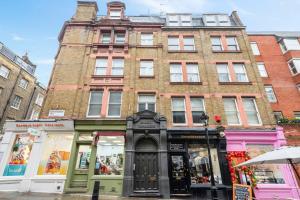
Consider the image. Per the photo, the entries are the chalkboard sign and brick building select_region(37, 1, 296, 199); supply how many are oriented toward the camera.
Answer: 2

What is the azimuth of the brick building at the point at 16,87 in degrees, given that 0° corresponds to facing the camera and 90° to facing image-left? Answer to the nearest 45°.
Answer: approximately 315°

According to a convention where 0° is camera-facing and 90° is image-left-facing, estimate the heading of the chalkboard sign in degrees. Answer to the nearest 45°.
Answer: approximately 0°

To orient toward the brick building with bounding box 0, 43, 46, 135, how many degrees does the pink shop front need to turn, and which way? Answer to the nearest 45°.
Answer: approximately 90° to its right

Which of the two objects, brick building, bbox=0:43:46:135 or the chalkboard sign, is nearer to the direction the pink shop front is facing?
the chalkboard sign

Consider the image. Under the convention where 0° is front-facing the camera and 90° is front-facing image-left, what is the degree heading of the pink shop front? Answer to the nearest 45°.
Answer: approximately 0°

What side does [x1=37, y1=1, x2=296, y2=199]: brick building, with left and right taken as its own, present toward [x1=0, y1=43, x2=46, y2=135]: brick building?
right

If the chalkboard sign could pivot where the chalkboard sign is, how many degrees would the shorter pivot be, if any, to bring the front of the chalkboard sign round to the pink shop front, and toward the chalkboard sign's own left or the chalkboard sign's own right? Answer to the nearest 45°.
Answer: approximately 180°
